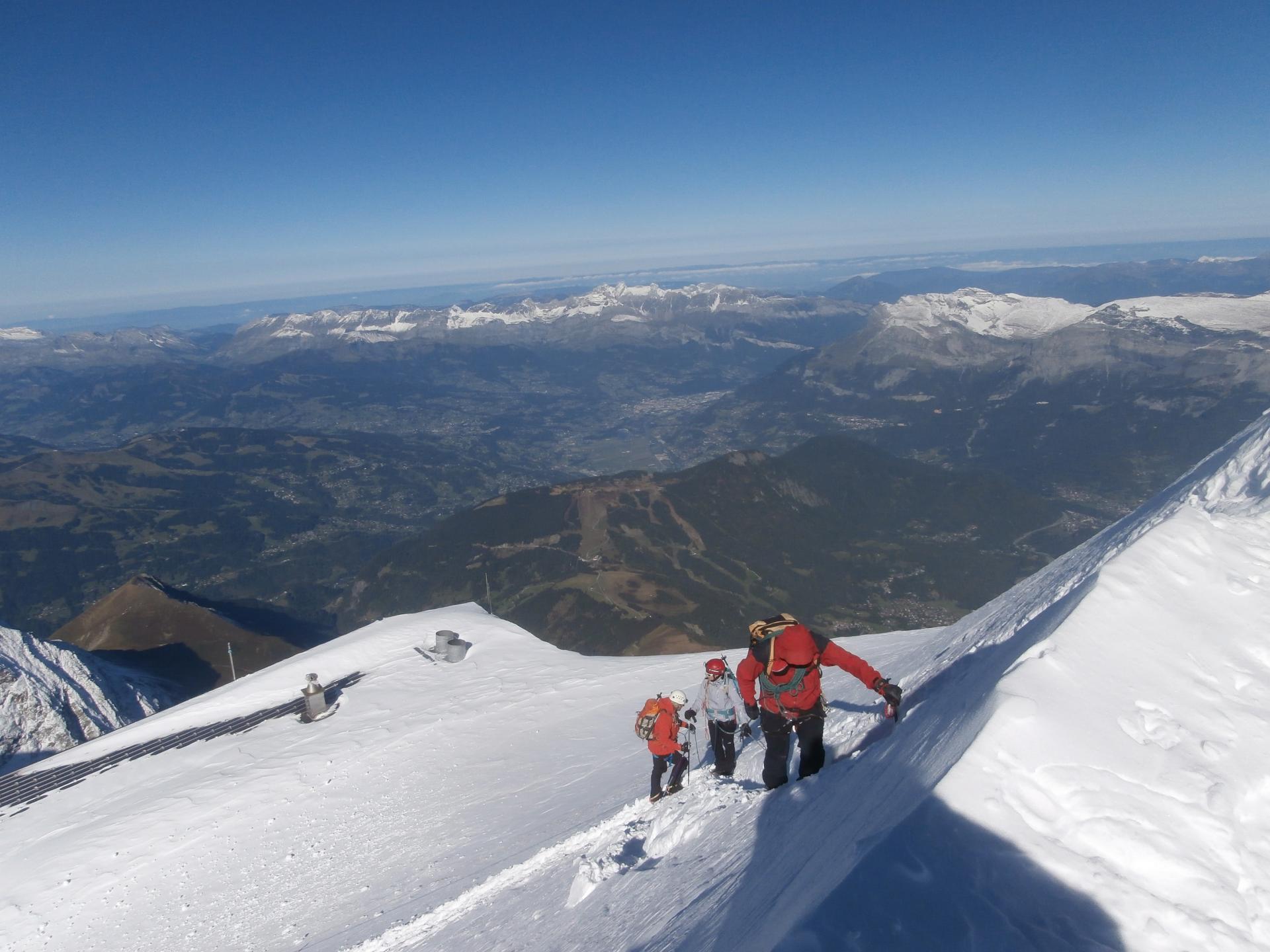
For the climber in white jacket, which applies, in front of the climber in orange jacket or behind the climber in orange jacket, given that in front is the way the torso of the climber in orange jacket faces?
in front
